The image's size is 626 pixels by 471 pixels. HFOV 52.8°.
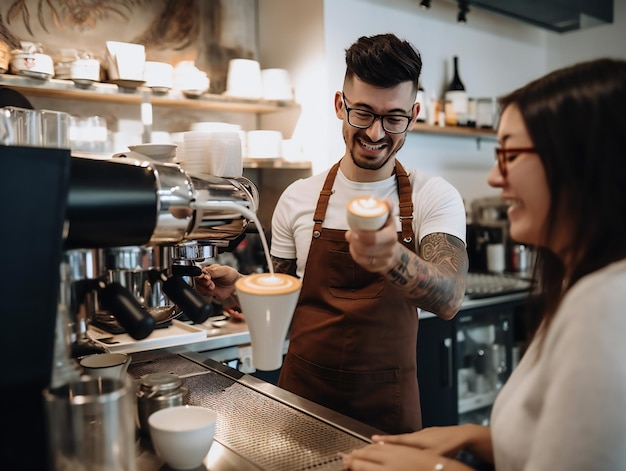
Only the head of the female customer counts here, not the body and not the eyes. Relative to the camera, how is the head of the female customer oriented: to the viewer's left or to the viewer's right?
to the viewer's left

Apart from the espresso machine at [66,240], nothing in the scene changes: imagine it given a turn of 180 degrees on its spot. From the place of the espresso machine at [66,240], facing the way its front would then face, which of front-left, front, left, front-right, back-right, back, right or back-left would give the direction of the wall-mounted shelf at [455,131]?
back-right

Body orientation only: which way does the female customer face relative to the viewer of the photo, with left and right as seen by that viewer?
facing to the left of the viewer

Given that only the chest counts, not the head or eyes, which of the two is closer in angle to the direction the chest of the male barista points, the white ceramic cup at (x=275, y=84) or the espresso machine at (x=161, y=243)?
the espresso machine

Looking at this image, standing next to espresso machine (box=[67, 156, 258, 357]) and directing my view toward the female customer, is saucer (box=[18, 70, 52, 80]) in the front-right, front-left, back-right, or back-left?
back-left

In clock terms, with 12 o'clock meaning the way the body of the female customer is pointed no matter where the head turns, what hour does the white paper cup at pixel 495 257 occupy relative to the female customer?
The white paper cup is roughly at 3 o'clock from the female customer.

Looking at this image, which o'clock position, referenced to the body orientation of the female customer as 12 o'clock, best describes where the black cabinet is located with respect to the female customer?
The black cabinet is roughly at 3 o'clock from the female customer.

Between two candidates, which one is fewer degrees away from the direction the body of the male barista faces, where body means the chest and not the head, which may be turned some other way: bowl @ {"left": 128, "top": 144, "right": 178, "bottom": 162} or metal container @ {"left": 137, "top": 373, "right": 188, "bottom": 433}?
the metal container

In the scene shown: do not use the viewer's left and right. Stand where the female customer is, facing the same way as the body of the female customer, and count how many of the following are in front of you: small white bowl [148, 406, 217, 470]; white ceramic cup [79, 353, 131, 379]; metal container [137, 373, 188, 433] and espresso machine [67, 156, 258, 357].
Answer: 4

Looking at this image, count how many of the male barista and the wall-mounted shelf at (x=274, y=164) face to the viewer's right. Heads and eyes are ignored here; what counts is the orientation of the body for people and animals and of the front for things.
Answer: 0

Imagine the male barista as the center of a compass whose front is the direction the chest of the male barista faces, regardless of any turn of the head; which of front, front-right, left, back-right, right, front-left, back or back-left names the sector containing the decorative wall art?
back-right

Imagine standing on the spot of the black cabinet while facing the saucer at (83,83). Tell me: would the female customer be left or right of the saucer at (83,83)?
left

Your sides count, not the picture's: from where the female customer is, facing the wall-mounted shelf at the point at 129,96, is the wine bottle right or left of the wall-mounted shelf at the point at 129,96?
right

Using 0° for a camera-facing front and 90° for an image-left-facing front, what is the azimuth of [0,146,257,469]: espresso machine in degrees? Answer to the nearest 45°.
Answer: approximately 270°
